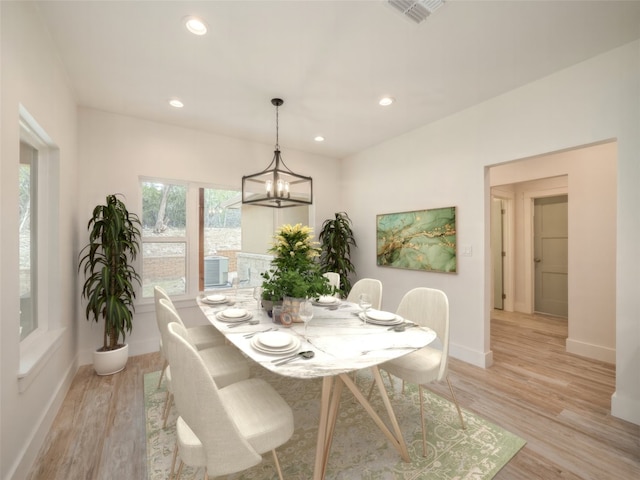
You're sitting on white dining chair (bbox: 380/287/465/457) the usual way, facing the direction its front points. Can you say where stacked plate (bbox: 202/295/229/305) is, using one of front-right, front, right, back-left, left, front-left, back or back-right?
front-right

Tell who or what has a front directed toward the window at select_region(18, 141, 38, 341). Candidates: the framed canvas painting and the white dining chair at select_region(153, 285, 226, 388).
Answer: the framed canvas painting

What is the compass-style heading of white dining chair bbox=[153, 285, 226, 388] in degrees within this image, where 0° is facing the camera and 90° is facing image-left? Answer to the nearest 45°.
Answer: approximately 270°

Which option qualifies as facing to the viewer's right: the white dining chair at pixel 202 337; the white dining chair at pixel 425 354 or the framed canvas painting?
the white dining chair at pixel 202 337

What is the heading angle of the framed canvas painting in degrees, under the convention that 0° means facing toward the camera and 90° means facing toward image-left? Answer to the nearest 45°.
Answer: approximately 45°

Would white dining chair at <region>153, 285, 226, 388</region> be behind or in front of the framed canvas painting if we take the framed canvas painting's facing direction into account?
in front

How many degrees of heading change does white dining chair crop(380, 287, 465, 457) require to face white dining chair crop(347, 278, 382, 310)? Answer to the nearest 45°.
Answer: approximately 90° to its right

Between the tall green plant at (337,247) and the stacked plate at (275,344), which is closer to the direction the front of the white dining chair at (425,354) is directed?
the stacked plate

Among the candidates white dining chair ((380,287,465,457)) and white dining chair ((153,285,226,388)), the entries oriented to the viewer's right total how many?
1

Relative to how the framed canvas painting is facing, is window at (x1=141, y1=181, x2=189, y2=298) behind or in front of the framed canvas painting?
in front

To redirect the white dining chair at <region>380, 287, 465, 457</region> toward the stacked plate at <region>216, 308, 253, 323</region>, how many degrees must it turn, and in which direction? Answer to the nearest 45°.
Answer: approximately 45° to its right

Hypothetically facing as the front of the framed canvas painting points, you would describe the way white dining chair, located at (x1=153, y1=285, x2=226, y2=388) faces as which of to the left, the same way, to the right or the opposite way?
the opposite way

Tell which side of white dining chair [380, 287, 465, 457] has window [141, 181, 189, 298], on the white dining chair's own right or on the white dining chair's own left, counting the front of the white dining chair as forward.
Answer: on the white dining chair's own right

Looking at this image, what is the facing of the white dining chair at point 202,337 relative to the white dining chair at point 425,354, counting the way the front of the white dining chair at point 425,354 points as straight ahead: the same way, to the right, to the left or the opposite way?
the opposite way

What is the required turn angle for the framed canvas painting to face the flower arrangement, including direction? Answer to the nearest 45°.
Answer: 0° — it already faces it
